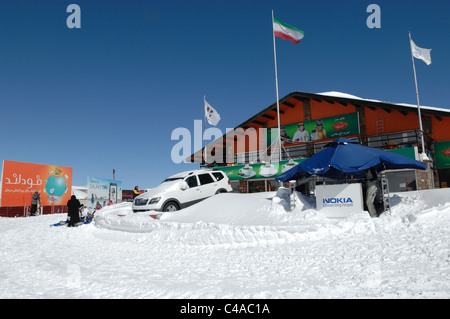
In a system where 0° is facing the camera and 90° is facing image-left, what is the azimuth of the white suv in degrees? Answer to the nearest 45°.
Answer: approximately 45°

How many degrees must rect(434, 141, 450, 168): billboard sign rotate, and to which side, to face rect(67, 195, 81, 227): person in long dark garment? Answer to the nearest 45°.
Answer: approximately 45° to its right

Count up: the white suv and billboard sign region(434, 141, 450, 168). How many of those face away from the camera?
0

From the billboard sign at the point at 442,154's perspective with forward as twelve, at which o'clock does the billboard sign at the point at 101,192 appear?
the billboard sign at the point at 101,192 is roughly at 2 o'clock from the billboard sign at the point at 442,154.

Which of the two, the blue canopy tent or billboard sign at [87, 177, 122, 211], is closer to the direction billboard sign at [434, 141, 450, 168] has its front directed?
the blue canopy tent

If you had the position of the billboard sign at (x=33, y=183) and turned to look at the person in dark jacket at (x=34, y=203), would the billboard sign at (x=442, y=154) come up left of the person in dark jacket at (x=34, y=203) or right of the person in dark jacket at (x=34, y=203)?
left

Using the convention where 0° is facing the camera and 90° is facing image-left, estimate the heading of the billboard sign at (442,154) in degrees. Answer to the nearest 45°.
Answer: approximately 0°
